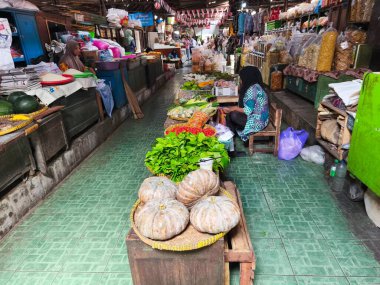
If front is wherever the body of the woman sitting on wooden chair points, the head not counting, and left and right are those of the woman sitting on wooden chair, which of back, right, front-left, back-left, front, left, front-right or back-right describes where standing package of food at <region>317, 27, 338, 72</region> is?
back-right

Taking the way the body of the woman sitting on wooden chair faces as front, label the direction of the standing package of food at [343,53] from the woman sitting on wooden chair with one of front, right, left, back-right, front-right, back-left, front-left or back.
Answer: back-right

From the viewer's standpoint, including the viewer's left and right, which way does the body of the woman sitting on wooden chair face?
facing to the left of the viewer

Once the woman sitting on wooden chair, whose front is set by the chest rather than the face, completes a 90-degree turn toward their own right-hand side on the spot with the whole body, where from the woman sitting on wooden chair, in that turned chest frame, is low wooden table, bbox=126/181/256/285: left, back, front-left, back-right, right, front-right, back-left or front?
back

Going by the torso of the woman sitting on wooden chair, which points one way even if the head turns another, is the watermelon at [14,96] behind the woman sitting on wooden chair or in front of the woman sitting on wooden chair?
in front

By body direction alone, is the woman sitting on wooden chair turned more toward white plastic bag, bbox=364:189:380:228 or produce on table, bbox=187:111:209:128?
the produce on table

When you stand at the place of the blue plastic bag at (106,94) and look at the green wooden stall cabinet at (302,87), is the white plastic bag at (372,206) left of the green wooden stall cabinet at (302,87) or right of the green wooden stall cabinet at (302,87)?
right

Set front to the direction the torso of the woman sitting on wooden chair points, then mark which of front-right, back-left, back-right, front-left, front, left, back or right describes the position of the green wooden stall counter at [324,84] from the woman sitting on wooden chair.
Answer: back-right

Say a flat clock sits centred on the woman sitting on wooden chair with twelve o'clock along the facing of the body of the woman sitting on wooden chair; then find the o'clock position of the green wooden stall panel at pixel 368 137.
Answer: The green wooden stall panel is roughly at 8 o'clock from the woman sitting on wooden chair.

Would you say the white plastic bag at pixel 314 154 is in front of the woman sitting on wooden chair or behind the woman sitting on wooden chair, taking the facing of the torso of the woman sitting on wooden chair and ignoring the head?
behind

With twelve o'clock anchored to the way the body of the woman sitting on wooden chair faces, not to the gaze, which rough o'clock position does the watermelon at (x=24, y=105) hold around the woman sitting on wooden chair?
The watermelon is roughly at 11 o'clock from the woman sitting on wooden chair.

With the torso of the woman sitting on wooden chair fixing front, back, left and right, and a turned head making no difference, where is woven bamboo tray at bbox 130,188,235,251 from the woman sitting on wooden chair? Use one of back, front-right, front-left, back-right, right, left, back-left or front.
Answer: left

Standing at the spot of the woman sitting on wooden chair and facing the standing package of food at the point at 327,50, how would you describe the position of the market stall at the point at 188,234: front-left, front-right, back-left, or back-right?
back-right

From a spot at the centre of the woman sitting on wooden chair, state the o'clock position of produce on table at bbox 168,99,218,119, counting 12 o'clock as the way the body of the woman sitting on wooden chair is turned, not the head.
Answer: The produce on table is roughly at 11 o'clock from the woman sitting on wooden chair.

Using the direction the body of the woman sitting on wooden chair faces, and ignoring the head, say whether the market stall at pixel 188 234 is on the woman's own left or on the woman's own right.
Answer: on the woman's own left

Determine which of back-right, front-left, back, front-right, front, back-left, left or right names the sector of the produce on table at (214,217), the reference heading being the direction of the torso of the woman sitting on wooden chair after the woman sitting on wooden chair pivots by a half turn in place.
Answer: right
